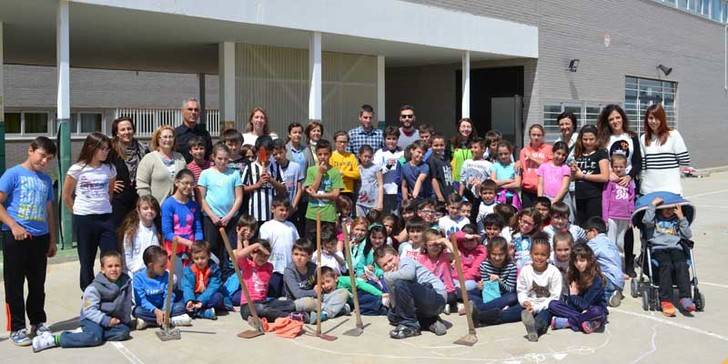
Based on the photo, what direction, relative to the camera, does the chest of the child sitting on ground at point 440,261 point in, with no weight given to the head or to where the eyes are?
toward the camera

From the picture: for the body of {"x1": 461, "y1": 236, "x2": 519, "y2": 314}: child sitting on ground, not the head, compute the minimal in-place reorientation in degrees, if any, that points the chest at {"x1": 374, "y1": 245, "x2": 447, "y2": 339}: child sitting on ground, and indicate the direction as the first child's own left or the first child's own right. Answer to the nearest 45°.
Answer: approximately 45° to the first child's own right

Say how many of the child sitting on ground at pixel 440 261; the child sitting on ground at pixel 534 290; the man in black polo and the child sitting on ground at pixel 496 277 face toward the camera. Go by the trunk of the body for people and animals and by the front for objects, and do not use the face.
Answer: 4

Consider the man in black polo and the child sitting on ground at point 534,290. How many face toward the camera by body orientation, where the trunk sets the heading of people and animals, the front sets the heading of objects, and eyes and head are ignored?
2

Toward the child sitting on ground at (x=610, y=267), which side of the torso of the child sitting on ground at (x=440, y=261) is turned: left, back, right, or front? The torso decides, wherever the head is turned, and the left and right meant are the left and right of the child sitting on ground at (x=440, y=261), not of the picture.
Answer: left

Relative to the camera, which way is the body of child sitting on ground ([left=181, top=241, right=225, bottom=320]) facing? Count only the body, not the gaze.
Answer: toward the camera

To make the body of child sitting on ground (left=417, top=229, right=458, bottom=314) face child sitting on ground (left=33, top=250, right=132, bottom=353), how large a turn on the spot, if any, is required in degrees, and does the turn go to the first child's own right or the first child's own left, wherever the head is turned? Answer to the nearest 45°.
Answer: approximately 45° to the first child's own right

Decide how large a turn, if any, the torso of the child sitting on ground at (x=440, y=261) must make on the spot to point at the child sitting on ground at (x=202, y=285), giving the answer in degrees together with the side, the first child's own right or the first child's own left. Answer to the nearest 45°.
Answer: approximately 90° to the first child's own right

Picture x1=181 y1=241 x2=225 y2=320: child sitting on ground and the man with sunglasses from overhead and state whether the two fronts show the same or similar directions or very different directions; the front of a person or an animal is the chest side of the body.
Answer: same or similar directions

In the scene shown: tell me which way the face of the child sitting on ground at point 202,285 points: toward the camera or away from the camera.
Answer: toward the camera

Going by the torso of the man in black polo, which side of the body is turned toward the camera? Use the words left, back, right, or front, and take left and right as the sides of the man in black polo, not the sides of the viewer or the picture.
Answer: front

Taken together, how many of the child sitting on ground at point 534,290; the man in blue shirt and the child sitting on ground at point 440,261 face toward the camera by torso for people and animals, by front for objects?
3

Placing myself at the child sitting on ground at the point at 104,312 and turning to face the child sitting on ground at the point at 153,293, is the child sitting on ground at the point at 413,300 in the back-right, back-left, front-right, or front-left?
front-right

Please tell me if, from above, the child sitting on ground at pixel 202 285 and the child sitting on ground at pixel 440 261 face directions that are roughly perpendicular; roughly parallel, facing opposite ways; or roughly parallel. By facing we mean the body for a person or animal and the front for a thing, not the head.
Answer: roughly parallel
